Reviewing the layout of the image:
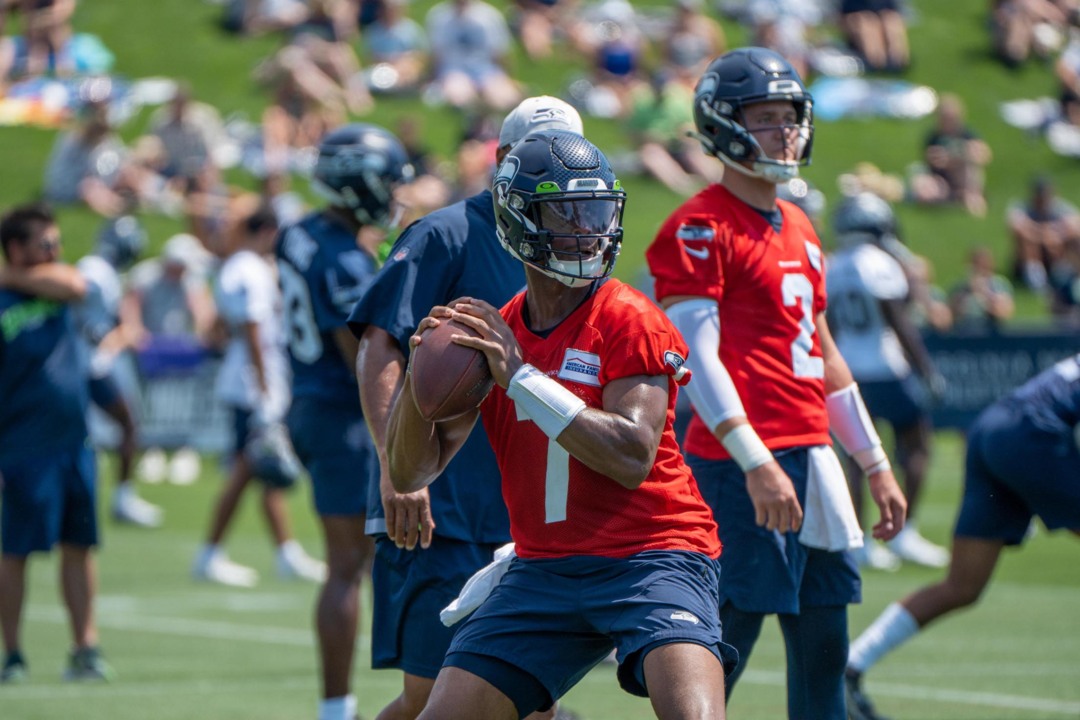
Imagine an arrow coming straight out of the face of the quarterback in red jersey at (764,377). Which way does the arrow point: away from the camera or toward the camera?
toward the camera

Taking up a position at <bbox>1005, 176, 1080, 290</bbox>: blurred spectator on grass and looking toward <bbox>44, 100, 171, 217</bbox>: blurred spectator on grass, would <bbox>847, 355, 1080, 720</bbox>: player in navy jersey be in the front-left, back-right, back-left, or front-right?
front-left

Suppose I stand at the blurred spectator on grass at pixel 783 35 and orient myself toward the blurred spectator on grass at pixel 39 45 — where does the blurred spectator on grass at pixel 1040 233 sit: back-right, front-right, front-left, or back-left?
back-left

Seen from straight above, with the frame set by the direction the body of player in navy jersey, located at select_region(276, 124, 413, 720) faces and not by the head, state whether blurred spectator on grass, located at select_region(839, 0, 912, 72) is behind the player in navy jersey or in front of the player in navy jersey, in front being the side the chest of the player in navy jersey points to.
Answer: in front

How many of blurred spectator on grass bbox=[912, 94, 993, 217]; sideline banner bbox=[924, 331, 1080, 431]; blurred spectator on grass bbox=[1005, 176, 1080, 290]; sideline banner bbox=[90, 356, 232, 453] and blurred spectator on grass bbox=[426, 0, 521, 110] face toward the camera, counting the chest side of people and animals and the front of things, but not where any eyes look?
5

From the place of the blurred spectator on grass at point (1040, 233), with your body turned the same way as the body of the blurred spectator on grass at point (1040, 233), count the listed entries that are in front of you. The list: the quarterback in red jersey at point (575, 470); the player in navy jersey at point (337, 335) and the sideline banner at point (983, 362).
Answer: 3

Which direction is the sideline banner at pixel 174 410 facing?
toward the camera

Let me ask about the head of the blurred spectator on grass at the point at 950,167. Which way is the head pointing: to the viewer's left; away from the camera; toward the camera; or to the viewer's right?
toward the camera

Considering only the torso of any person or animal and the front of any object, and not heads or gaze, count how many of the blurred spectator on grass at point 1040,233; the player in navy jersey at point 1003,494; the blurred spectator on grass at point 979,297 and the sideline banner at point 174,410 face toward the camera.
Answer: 3

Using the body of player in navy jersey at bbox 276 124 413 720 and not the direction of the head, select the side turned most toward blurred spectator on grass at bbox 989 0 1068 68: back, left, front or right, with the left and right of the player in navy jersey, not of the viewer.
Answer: front

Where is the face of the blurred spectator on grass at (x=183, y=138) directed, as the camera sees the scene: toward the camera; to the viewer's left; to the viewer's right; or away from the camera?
toward the camera

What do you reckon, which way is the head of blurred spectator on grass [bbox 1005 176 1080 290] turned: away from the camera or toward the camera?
toward the camera

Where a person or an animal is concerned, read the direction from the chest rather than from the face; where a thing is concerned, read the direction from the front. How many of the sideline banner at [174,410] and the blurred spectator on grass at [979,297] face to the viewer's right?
0

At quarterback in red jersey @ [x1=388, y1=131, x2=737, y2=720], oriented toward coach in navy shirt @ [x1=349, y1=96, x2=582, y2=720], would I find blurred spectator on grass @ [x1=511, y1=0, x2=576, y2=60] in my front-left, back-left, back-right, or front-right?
front-right

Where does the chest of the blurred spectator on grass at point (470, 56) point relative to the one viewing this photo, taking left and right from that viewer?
facing the viewer

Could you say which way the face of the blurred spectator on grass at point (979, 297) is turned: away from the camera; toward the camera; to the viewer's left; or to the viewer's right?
toward the camera

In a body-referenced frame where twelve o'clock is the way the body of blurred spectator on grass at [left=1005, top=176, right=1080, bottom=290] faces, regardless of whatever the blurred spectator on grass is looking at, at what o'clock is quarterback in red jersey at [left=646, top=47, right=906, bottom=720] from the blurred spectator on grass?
The quarterback in red jersey is roughly at 12 o'clock from the blurred spectator on grass.
